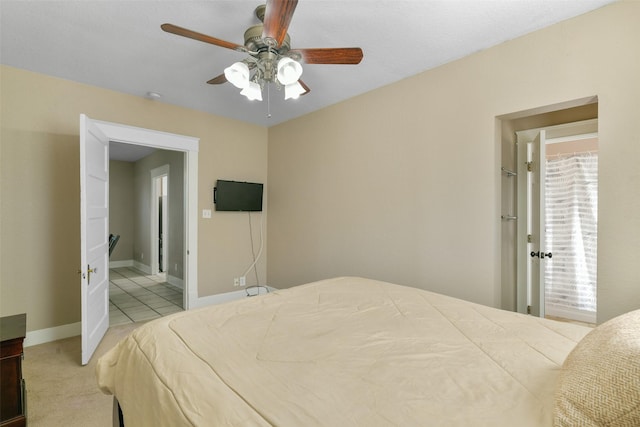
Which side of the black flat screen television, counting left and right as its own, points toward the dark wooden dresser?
right

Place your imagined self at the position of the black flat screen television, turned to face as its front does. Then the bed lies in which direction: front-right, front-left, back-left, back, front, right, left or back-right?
front-right

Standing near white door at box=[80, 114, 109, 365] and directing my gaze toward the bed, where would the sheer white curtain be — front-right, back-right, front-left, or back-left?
front-left

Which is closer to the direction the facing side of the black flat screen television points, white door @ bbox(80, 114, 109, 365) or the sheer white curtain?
the sheer white curtain

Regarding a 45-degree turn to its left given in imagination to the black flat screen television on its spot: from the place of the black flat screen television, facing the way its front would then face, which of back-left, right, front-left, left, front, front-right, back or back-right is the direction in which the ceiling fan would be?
right

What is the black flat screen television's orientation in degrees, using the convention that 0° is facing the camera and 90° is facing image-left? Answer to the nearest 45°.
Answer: approximately 315°

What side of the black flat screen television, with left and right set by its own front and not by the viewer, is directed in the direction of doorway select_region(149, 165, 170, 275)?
back

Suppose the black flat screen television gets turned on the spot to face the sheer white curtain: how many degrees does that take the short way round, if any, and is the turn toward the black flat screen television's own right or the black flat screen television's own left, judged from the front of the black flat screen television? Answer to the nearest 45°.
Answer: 0° — it already faces it

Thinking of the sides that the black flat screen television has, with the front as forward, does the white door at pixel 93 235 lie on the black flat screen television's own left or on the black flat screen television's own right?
on the black flat screen television's own right
